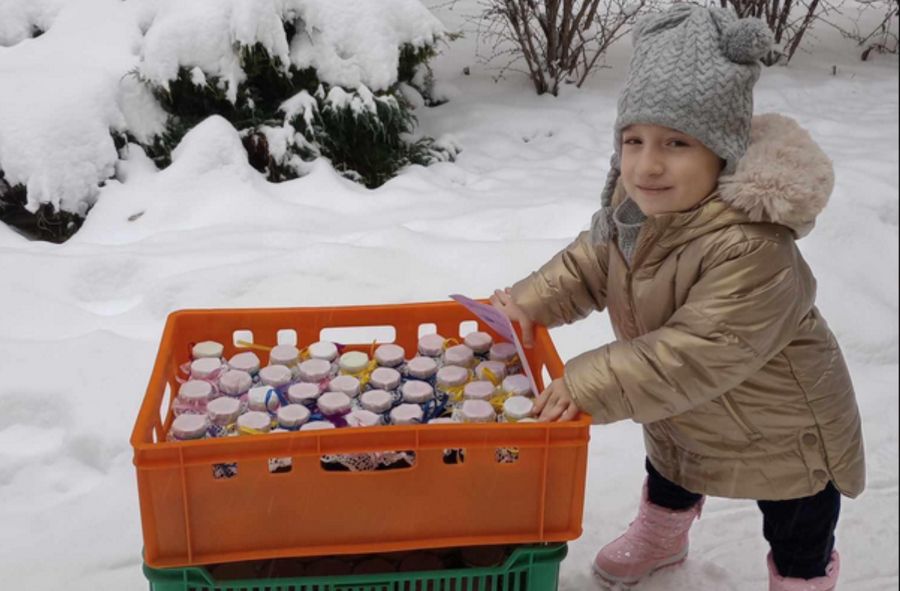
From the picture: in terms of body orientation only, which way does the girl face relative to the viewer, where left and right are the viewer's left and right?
facing the viewer and to the left of the viewer
